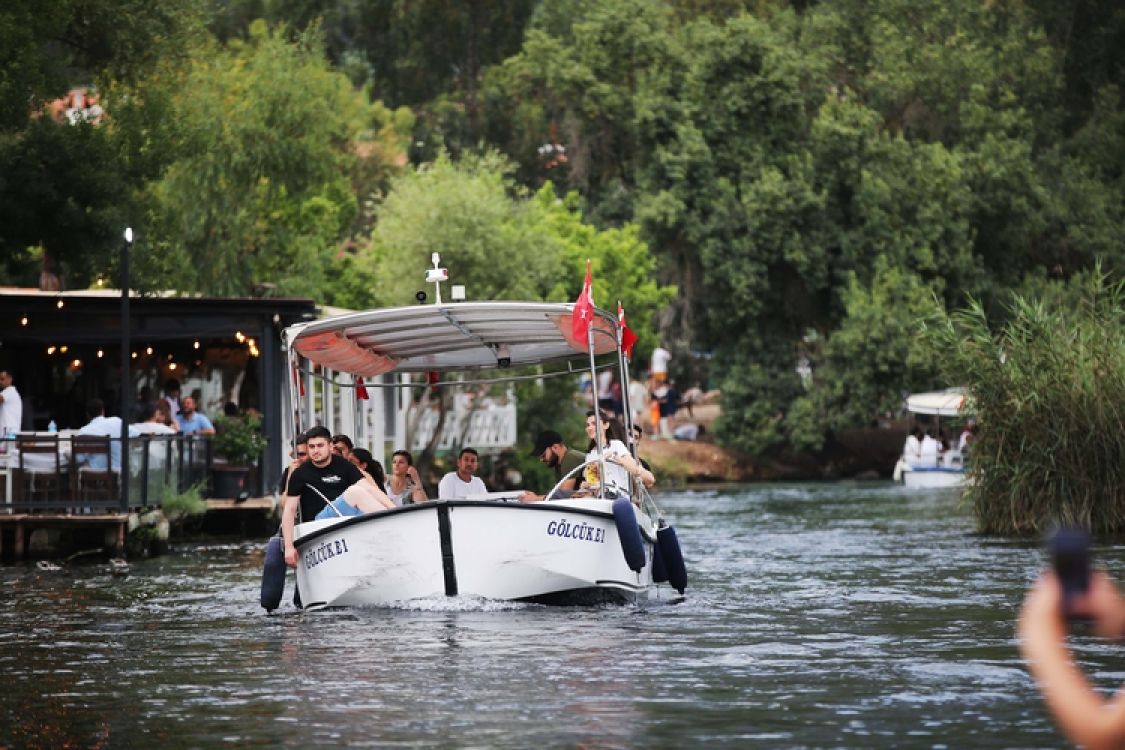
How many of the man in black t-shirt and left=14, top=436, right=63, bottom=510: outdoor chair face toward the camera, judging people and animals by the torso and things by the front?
1

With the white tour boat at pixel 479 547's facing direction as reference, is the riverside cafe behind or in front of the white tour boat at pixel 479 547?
behind

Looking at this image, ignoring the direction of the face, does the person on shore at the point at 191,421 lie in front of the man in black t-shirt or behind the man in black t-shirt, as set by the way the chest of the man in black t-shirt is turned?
behind

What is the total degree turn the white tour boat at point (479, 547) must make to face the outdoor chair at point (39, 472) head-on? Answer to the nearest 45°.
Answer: approximately 135° to its right

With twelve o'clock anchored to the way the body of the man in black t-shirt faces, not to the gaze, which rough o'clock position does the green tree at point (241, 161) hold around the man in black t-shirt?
The green tree is roughly at 6 o'clock from the man in black t-shirt.

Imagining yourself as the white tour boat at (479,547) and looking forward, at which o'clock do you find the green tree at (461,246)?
The green tree is roughly at 6 o'clock from the white tour boat.

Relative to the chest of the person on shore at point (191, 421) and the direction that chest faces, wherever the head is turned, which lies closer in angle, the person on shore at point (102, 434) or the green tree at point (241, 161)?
the person on shore

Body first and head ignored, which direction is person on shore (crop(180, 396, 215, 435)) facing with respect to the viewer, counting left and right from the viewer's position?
facing the viewer and to the left of the viewer
